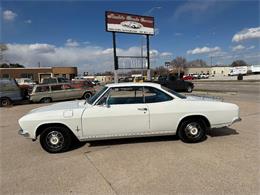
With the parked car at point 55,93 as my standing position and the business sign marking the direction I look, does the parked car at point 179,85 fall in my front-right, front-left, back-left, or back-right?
front-right

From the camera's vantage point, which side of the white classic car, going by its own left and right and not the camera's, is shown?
left

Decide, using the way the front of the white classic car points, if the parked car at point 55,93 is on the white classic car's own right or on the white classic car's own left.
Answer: on the white classic car's own right

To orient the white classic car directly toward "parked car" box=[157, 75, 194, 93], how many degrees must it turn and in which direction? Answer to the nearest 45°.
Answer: approximately 90° to its right

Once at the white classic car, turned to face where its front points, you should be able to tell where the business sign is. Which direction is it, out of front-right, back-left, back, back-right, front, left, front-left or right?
right
